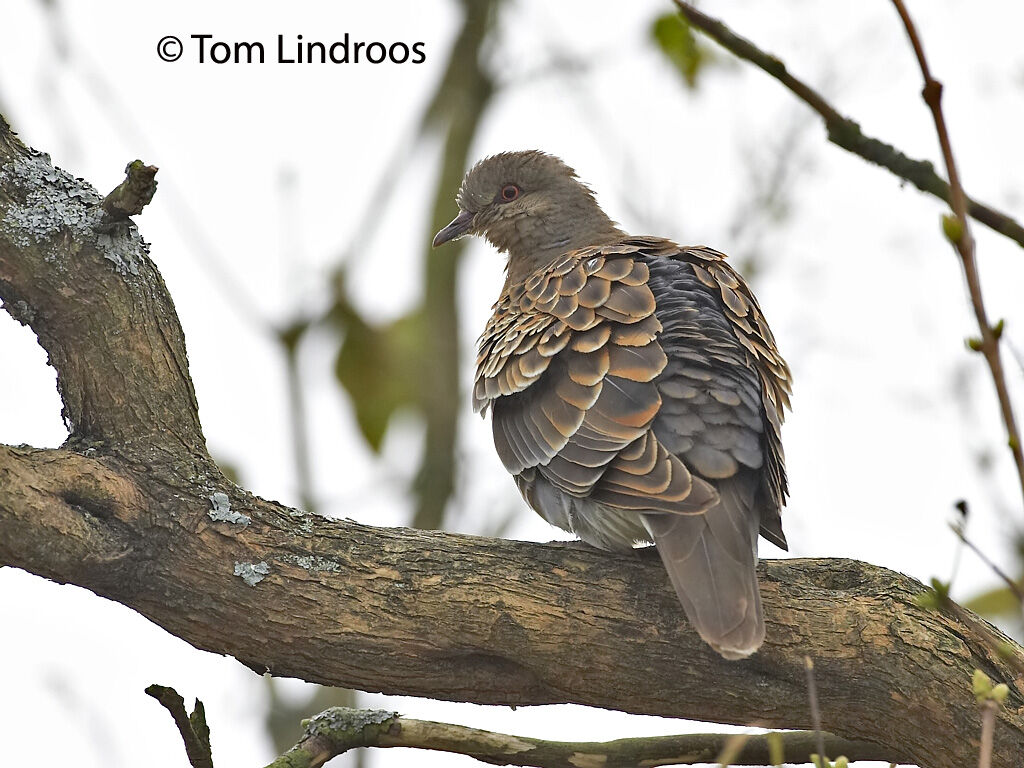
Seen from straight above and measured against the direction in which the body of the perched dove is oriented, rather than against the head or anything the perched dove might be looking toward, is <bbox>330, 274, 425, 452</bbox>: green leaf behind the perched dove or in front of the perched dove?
in front

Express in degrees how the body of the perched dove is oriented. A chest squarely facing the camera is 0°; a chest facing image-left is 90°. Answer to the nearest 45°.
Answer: approximately 135°
